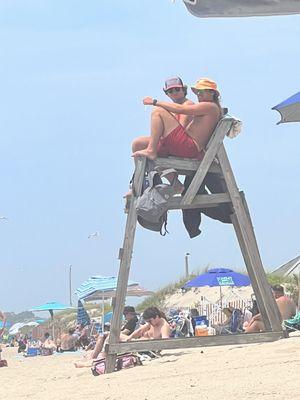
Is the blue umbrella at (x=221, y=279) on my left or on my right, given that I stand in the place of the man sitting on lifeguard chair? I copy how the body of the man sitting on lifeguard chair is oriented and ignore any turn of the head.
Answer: on my right

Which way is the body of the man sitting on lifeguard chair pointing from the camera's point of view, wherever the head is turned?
to the viewer's left

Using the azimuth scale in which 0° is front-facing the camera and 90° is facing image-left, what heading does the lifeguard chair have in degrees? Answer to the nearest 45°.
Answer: approximately 90°
